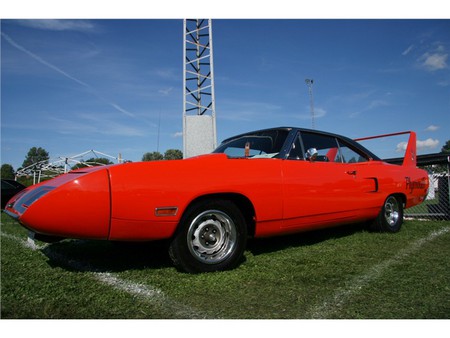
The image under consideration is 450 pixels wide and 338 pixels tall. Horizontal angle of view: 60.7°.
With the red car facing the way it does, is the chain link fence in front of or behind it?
behind

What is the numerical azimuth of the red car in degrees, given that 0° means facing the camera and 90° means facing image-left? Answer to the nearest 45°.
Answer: approximately 45°
